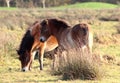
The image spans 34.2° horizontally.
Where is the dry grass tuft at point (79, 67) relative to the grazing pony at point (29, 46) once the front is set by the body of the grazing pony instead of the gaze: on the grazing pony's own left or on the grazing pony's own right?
on the grazing pony's own left

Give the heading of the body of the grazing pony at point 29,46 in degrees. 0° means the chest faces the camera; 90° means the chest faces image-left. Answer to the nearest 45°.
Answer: approximately 45°
